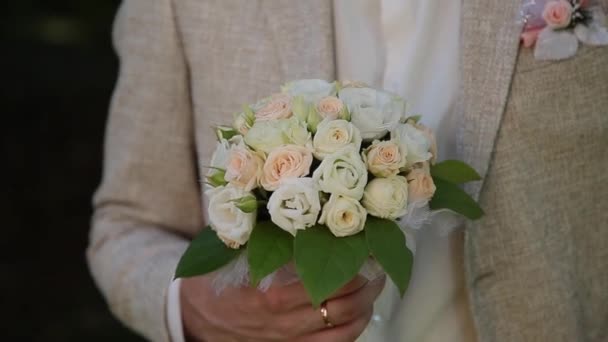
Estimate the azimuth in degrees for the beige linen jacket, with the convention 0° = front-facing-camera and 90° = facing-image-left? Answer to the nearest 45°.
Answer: approximately 0°
